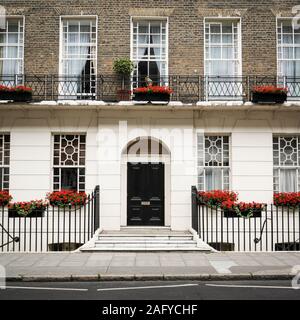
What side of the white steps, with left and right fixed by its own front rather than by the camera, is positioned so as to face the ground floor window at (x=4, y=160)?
right

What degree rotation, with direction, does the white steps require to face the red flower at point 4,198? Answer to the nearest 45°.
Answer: approximately 90° to its right

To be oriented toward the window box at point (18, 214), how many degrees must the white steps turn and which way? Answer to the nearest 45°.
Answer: approximately 90° to its right

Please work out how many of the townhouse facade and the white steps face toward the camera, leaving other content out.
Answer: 2

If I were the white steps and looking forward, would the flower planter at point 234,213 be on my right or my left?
on my left

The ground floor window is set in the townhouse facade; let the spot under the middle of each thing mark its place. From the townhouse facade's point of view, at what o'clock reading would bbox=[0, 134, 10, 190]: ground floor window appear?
The ground floor window is roughly at 3 o'clock from the townhouse facade.

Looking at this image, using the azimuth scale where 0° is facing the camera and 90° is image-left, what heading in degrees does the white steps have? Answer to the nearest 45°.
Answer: approximately 0°
